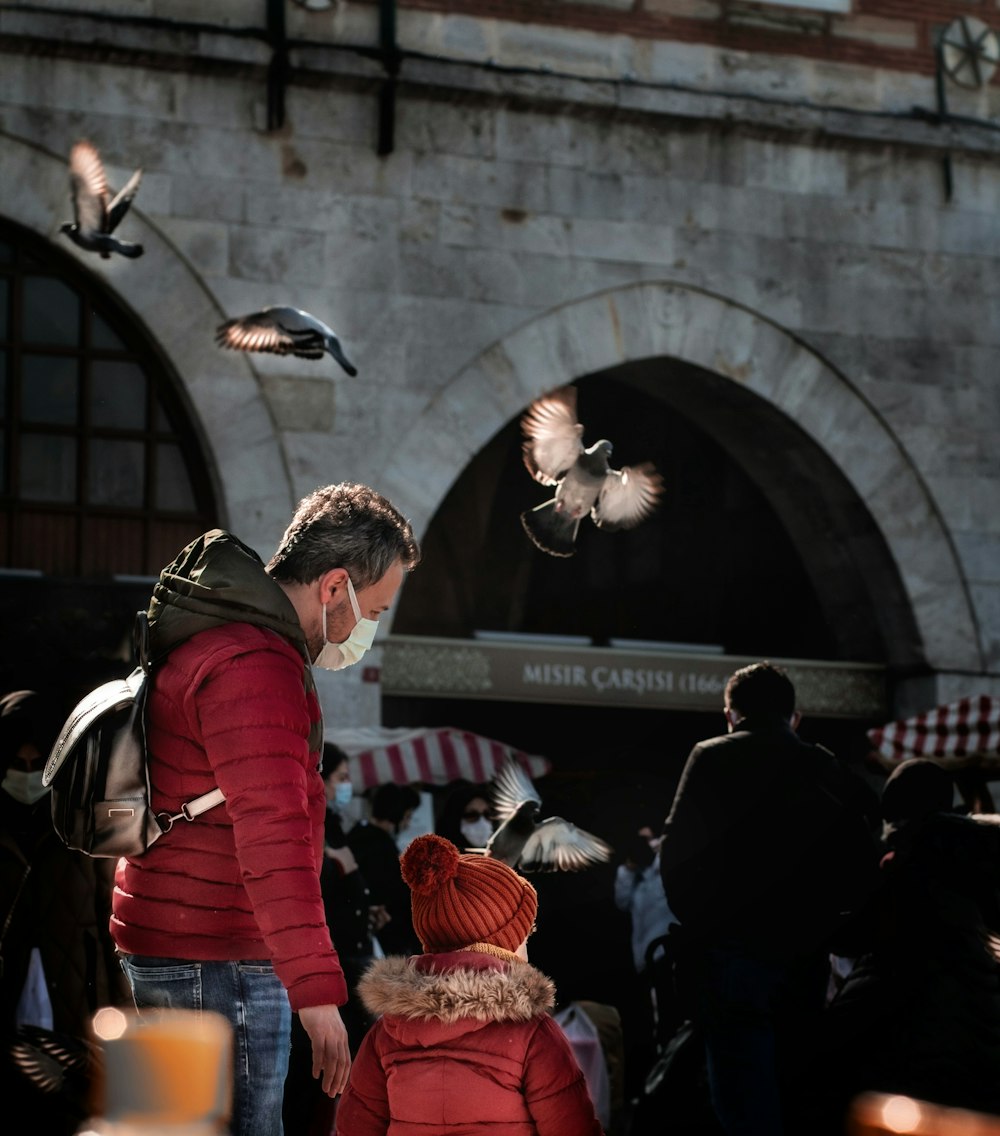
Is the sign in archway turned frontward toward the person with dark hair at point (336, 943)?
yes

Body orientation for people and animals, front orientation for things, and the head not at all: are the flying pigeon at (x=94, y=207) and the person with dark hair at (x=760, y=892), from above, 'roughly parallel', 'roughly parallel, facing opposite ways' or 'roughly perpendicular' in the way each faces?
roughly perpendicular

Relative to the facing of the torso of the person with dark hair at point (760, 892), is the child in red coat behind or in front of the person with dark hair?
behind

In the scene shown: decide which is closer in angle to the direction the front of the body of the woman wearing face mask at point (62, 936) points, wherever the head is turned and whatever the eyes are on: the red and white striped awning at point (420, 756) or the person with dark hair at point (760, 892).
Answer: the person with dark hair

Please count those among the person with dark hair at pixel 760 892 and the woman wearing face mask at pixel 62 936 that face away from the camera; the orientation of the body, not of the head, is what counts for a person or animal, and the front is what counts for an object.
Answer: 1

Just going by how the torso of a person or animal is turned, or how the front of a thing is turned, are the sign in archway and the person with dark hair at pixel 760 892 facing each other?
yes

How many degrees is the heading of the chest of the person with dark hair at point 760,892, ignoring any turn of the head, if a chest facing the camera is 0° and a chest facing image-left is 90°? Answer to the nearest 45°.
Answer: approximately 180°

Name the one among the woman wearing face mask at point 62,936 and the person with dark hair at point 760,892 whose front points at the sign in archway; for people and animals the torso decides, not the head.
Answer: the person with dark hair

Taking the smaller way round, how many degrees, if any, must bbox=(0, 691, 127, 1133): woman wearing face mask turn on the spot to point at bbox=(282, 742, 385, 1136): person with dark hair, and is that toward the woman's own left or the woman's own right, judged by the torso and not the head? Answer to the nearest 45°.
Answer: approximately 90° to the woman's own left
